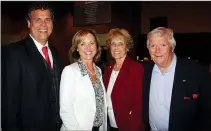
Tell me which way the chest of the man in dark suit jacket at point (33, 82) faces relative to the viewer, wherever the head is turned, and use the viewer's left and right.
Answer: facing the viewer and to the right of the viewer

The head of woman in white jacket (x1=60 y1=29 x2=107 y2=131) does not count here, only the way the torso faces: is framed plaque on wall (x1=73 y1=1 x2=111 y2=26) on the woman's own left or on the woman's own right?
on the woman's own left

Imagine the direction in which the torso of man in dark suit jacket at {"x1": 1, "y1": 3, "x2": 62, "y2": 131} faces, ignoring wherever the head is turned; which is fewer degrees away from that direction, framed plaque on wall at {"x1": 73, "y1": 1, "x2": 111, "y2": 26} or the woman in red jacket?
the woman in red jacket

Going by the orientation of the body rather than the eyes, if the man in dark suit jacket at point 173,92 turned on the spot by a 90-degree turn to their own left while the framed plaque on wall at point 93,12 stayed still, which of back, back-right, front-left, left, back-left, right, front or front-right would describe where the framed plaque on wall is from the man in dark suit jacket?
back

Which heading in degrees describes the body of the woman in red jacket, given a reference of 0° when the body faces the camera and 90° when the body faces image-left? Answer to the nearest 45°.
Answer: approximately 45°

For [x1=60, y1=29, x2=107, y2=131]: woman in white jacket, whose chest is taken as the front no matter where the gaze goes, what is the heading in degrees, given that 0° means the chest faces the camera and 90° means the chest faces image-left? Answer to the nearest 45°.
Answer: approximately 315°

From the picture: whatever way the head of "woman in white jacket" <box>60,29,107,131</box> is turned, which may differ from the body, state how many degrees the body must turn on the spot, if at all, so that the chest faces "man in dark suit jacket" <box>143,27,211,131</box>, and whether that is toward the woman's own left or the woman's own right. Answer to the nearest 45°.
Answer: approximately 45° to the woman's own left

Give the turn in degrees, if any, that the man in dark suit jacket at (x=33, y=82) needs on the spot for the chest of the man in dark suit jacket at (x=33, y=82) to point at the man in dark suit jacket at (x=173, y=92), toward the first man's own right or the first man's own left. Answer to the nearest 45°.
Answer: approximately 45° to the first man's own left
